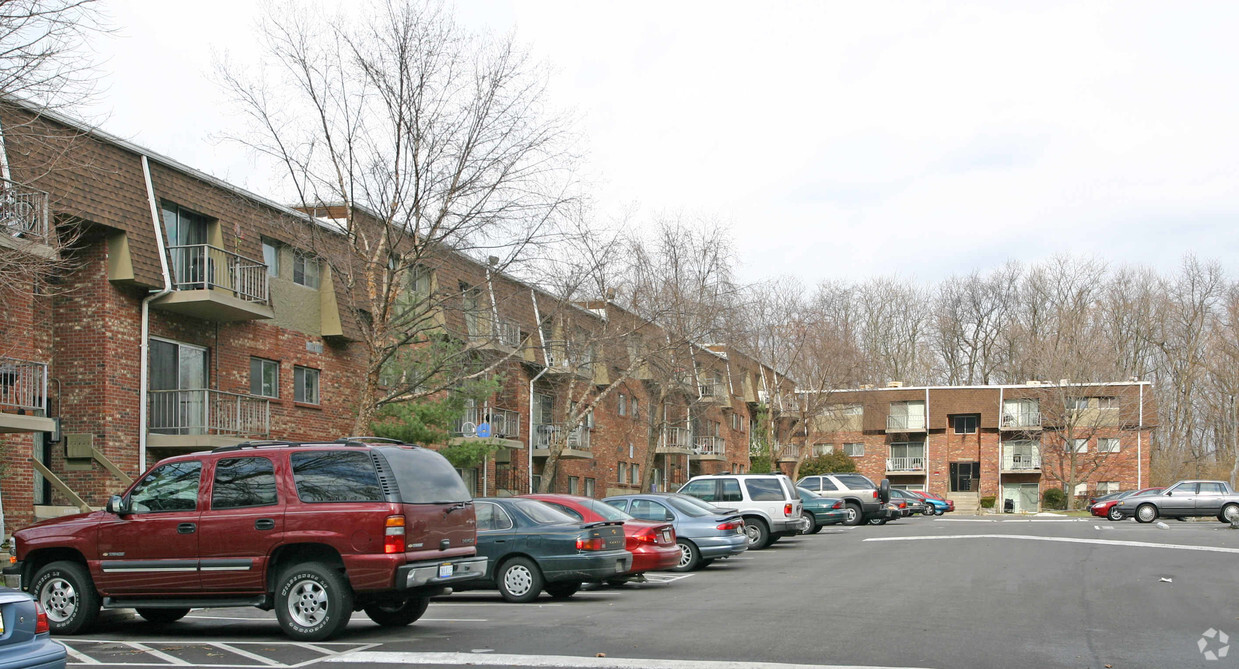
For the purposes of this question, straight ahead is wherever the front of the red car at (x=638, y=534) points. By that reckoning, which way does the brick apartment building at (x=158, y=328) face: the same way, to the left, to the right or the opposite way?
the opposite way

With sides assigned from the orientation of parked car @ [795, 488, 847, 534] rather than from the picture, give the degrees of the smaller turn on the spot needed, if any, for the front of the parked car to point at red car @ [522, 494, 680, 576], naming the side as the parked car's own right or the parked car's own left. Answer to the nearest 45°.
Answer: approximately 135° to the parked car's own left

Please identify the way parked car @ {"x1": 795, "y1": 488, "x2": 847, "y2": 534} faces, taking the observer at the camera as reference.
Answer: facing away from the viewer and to the left of the viewer

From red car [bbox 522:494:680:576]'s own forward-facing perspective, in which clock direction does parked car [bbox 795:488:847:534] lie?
The parked car is roughly at 2 o'clock from the red car.

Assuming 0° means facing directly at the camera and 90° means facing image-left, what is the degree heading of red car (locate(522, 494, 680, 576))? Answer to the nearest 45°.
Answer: approximately 135°

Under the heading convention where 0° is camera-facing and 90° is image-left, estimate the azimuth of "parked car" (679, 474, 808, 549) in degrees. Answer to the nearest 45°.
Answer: approximately 135°

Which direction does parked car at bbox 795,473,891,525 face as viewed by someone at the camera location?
facing away from the viewer and to the left of the viewer

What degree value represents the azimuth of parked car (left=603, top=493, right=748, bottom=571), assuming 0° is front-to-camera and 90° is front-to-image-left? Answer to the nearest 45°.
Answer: approximately 135°

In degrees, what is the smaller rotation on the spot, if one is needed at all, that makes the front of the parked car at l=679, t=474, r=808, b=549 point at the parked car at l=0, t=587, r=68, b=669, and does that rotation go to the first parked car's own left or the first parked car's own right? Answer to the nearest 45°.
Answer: approximately 135° to the first parked car's own left

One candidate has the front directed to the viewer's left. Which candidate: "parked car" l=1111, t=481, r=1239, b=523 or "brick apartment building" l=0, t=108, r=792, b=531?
the parked car
